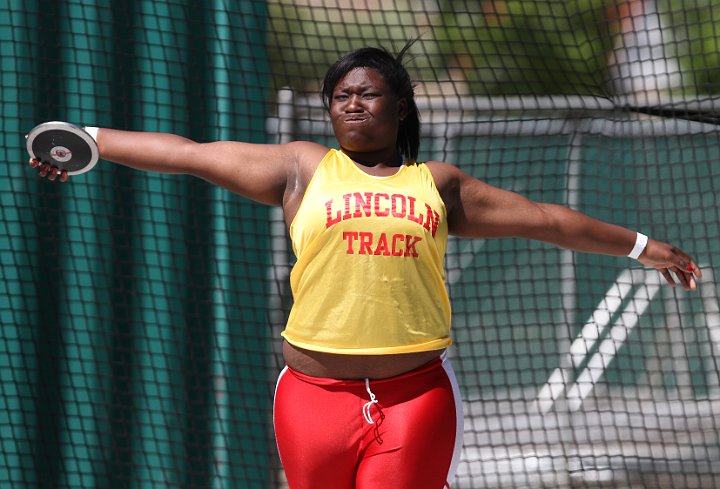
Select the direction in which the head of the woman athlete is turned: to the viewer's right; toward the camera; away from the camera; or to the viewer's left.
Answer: toward the camera

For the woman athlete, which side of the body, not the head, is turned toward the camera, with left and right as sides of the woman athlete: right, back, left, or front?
front
